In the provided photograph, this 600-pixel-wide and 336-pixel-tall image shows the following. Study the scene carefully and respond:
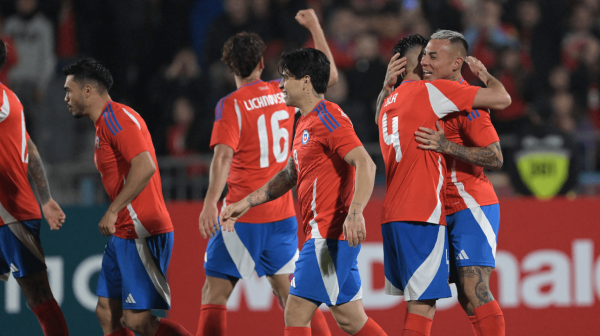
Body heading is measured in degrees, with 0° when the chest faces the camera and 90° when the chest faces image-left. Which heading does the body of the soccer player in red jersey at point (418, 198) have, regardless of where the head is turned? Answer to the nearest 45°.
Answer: approximately 225°

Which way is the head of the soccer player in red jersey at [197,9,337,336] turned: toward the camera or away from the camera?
away from the camera

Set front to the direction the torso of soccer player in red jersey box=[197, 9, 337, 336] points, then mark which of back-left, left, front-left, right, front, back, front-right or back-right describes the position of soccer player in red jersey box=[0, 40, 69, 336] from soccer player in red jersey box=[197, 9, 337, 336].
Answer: front-left

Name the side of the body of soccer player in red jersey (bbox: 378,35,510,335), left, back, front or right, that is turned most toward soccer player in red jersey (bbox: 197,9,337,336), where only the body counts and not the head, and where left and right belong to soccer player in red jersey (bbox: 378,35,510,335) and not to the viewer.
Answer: left

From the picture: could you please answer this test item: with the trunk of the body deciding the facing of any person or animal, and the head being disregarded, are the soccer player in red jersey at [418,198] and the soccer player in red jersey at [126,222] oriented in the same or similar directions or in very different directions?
very different directions

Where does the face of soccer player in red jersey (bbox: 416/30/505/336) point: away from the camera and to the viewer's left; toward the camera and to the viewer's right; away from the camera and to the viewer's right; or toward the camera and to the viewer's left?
toward the camera and to the viewer's left
